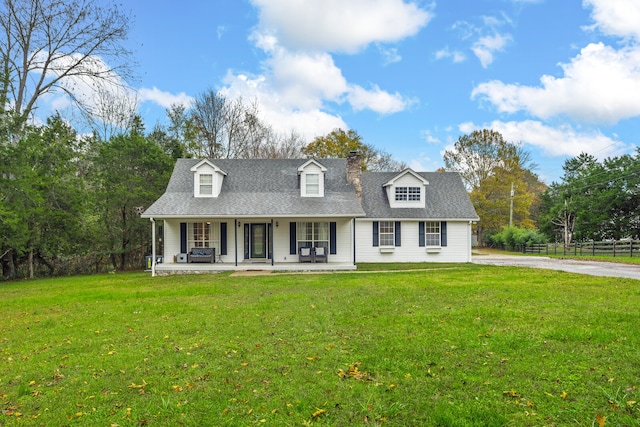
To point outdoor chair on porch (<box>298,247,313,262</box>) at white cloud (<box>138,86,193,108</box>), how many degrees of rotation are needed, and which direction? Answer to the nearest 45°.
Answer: approximately 135° to its right

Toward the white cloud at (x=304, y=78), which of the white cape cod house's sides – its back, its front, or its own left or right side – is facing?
back

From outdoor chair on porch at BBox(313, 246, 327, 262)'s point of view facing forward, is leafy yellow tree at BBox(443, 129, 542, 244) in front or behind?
behind

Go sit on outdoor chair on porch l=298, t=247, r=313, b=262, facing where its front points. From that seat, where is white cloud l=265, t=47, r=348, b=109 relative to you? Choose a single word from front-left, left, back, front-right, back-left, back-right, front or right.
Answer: back

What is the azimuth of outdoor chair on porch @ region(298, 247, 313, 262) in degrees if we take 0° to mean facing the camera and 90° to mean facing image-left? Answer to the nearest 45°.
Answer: approximately 0°

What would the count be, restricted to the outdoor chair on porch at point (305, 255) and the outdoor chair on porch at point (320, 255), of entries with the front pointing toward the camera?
2

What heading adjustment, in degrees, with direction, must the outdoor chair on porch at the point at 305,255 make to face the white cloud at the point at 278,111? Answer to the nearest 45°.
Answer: approximately 180°

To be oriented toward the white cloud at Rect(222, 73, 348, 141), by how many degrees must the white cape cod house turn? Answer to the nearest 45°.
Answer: approximately 180°

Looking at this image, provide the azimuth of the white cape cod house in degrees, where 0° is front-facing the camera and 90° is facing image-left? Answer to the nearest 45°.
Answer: approximately 0°
